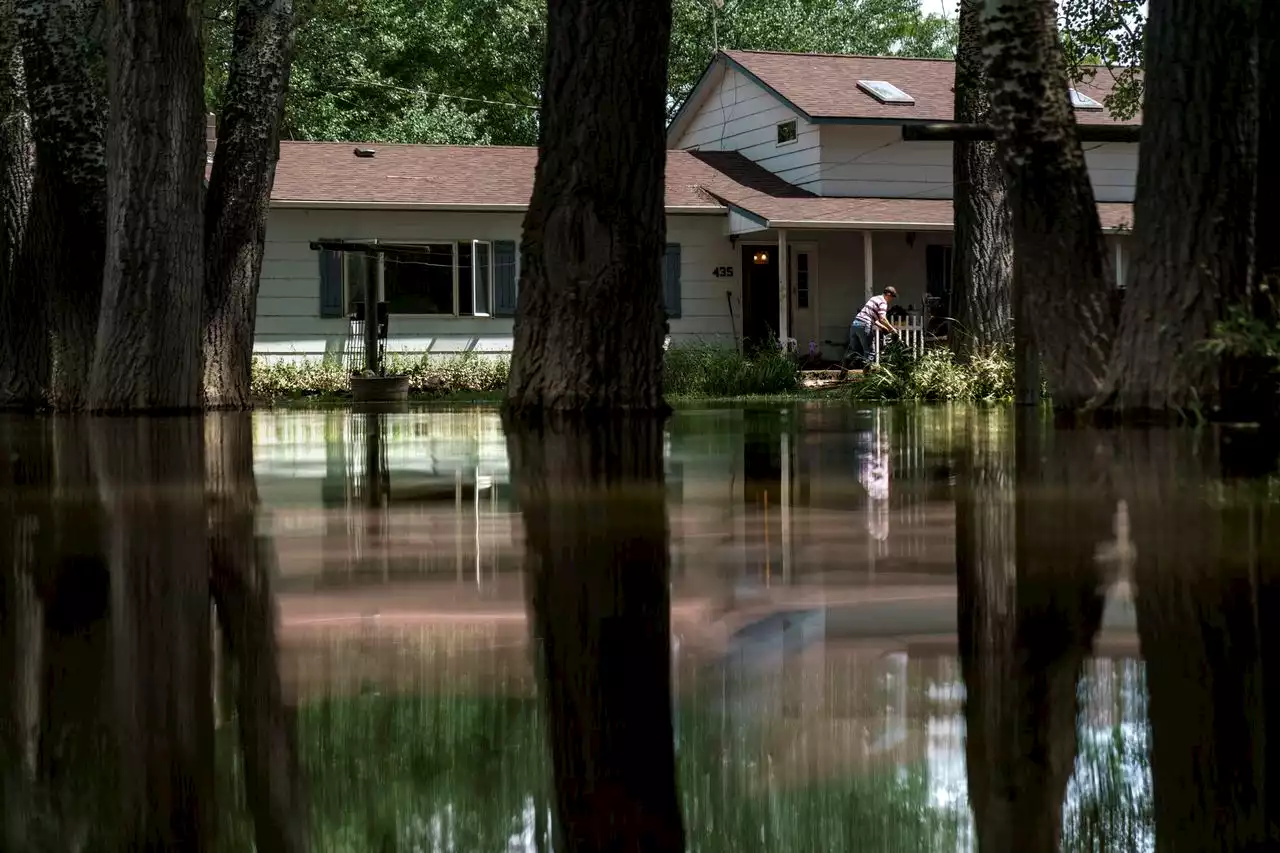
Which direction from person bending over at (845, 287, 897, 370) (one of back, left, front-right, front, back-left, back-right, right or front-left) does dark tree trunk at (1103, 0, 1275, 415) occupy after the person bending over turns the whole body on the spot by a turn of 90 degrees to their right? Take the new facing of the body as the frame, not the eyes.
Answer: front

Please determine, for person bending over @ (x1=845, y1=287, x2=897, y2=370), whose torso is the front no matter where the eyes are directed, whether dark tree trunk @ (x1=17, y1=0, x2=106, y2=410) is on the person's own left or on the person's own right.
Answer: on the person's own right

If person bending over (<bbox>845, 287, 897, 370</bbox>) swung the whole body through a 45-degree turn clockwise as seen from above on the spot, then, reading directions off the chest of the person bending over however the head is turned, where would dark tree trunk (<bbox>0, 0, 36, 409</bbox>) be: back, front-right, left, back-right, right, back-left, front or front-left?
right

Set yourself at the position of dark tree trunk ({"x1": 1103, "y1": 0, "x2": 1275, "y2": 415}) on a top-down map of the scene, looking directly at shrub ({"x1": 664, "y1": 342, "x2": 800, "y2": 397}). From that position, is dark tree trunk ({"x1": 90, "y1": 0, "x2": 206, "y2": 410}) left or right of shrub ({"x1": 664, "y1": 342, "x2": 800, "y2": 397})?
left

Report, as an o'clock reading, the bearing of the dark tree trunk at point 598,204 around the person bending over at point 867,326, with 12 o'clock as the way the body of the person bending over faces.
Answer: The dark tree trunk is roughly at 3 o'clock from the person bending over.

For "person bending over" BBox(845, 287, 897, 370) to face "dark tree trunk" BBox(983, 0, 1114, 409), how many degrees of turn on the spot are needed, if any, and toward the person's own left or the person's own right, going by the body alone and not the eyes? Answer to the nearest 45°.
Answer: approximately 90° to the person's own right

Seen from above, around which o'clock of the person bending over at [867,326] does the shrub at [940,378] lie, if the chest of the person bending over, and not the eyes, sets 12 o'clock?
The shrub is roughly at 1 o'clock from the person bending over.

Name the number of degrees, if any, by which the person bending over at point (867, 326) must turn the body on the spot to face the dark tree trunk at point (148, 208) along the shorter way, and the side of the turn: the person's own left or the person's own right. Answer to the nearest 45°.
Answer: approximately 135° to the person's own right

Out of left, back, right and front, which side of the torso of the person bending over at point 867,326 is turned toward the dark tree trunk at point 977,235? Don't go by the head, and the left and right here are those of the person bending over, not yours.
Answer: front

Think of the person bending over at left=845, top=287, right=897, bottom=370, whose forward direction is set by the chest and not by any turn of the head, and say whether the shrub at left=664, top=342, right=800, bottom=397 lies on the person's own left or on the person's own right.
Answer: on the person's own right

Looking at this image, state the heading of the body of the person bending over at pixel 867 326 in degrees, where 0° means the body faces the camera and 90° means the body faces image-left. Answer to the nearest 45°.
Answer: approximately 270°

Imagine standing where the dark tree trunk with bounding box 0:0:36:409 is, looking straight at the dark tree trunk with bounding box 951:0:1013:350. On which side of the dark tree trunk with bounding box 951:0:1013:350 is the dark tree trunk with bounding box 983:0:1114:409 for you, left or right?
right
